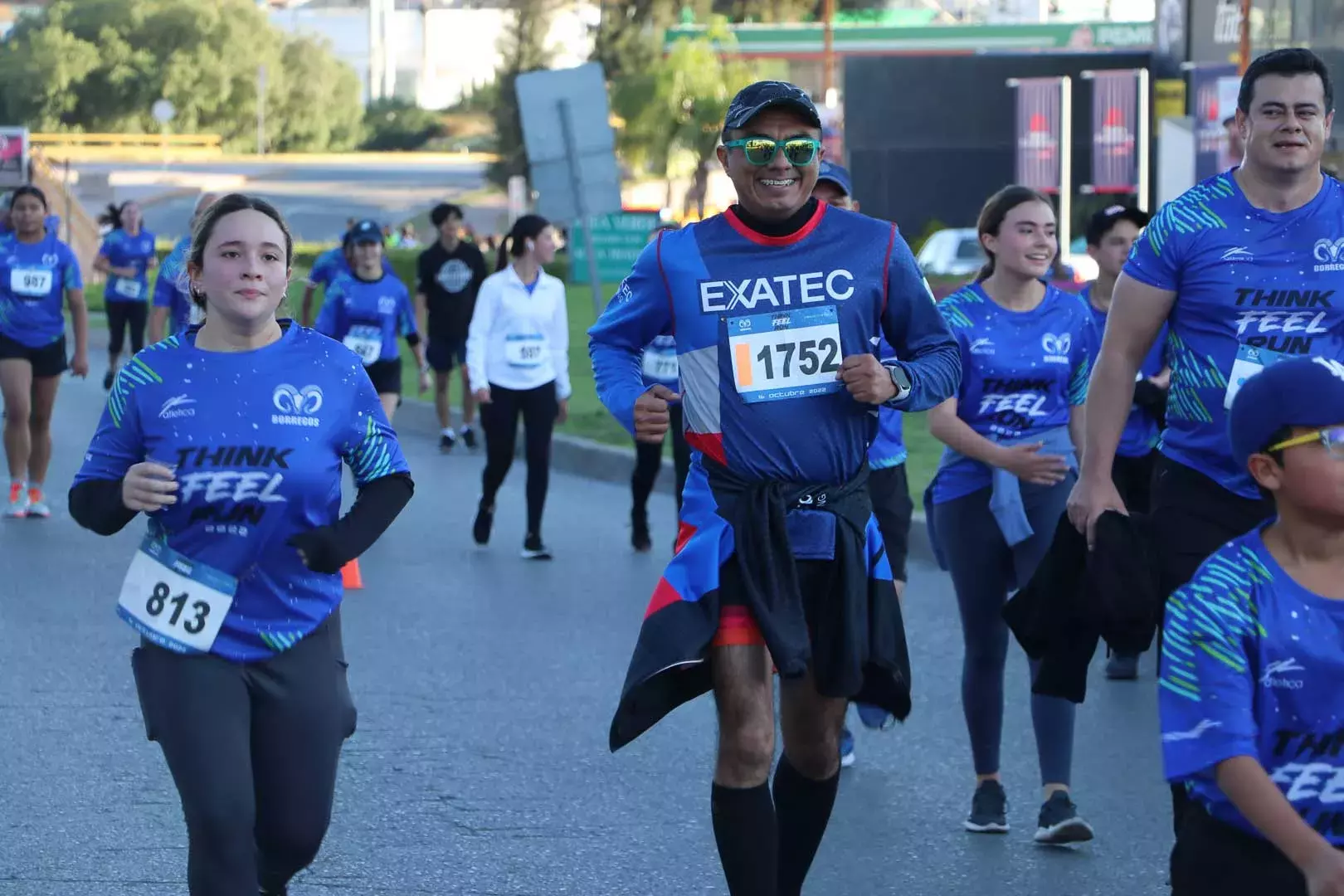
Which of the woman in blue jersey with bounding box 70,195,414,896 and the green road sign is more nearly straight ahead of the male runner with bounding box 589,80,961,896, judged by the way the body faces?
the woman in blue jersey

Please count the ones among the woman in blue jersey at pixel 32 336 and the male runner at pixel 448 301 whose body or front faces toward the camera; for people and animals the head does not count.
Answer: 2

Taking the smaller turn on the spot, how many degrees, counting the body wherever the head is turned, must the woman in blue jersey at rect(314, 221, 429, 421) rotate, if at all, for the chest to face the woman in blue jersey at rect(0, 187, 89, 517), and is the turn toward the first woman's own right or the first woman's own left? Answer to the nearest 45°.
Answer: approximately 90° to the first woman's own right

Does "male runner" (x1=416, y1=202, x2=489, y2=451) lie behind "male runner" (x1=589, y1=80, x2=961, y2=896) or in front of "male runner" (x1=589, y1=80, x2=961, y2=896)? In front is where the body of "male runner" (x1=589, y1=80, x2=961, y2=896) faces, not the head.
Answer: behind

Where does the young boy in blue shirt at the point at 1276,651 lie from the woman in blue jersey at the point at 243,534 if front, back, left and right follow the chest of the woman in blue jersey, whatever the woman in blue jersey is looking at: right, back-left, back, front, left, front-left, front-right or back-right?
front-left

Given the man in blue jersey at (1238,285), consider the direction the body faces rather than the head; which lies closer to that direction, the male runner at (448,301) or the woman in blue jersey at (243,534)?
the woman in blue jersey

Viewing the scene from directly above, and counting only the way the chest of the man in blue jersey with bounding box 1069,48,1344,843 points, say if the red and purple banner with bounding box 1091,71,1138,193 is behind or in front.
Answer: behind

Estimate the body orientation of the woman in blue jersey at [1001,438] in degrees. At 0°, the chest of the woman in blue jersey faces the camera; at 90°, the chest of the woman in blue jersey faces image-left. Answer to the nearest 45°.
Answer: approximately 0°

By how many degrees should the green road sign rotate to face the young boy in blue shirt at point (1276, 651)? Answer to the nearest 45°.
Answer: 0° — it already faces them
